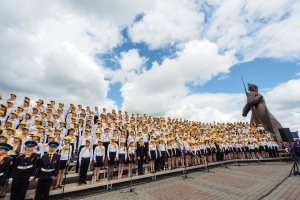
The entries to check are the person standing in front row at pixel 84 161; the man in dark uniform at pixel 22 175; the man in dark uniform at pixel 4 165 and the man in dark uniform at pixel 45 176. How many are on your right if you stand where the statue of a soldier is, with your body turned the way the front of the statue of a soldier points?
0

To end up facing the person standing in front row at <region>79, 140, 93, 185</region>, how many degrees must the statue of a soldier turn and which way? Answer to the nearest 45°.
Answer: approximately 45° to its left

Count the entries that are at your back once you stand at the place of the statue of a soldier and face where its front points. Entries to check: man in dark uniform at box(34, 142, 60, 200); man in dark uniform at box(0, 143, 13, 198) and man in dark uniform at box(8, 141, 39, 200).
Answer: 0

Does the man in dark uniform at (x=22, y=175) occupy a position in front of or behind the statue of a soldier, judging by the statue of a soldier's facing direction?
in front

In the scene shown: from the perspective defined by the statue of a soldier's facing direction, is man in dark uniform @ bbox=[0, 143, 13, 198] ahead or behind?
ahead

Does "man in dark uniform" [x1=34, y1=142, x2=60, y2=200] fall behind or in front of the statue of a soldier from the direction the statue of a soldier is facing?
in front

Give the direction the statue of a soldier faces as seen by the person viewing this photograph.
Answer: facing the viewer and to the left of the viewer
